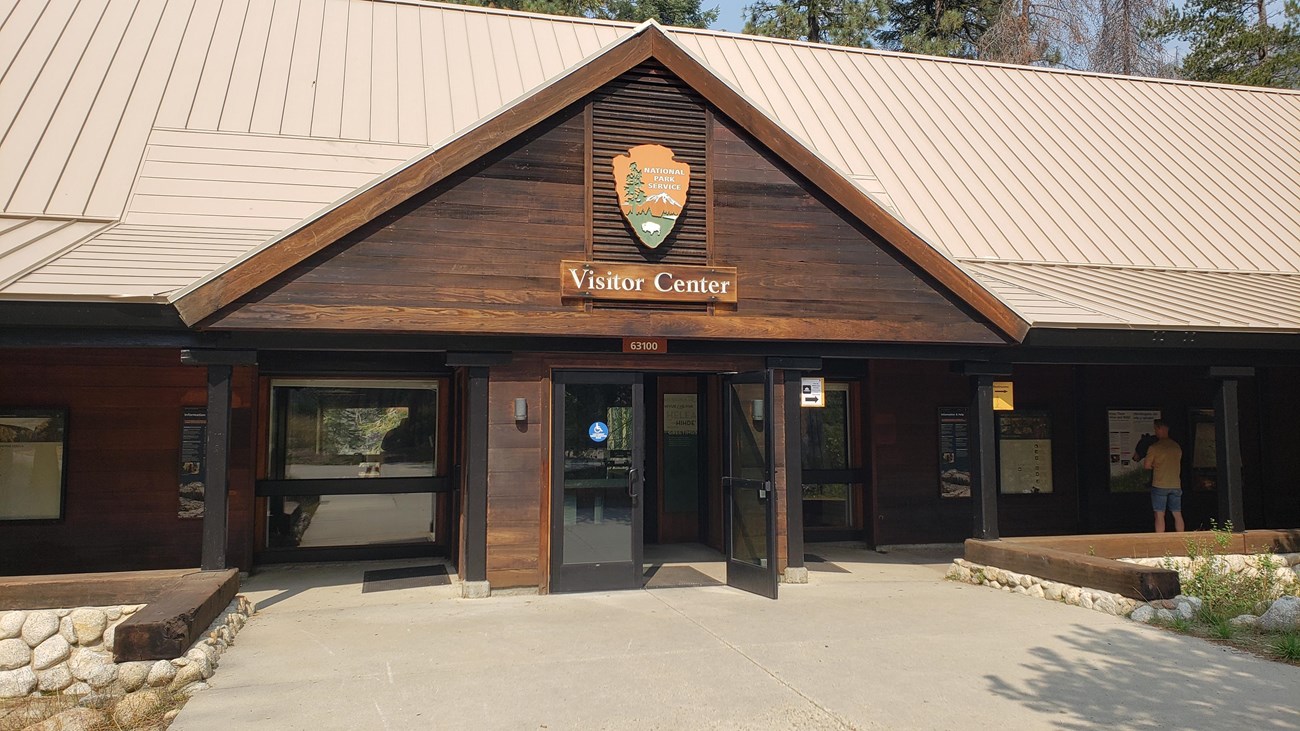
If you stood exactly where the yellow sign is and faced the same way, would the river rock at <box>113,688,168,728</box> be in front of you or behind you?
in front

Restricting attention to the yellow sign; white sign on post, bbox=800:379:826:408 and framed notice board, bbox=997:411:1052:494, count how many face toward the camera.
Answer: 3

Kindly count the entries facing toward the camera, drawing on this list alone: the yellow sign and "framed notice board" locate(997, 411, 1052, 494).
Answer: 2

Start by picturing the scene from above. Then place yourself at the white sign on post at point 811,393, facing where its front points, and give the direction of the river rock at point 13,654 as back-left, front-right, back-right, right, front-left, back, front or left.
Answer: front-right

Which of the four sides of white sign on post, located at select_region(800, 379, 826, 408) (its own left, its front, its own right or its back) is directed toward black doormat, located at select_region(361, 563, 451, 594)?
right

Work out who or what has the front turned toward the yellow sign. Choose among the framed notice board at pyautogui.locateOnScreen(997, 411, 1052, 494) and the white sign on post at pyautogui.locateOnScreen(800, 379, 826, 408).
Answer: the framed notice board

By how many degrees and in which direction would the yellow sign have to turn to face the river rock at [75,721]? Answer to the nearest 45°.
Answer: approximately 45° to its right

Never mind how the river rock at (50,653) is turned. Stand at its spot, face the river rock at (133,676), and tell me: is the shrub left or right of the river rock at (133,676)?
left

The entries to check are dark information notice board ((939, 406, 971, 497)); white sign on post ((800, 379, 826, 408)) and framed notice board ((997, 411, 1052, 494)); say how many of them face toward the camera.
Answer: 3
